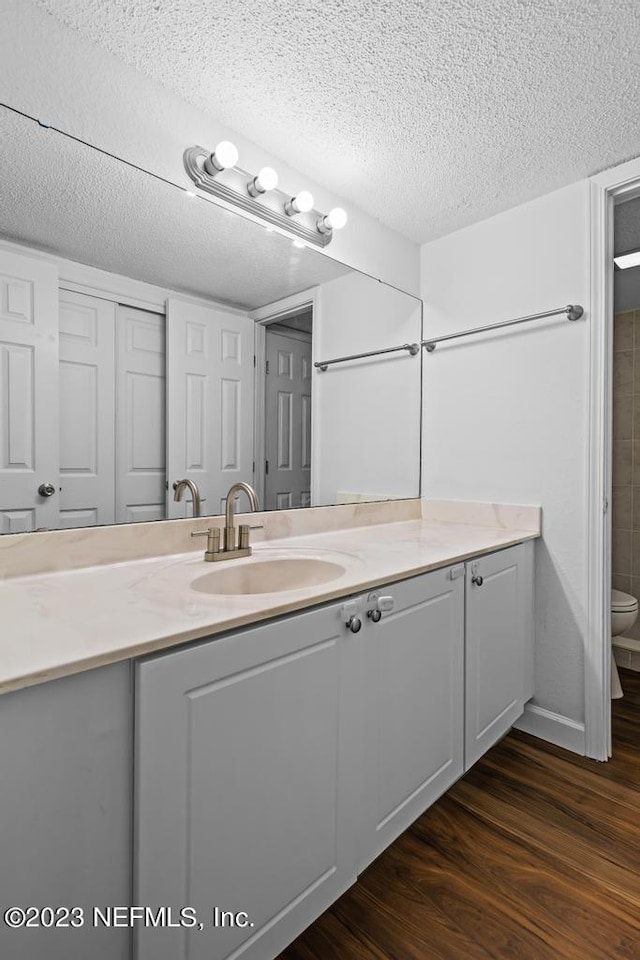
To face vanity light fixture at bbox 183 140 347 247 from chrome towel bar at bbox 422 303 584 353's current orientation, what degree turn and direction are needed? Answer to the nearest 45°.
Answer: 0° — it already faces it

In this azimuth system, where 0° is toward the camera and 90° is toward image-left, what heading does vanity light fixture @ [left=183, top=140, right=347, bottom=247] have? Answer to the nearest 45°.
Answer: approximately 315°

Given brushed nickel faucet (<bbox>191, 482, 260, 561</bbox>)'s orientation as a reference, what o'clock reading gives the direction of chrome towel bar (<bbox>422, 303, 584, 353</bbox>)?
The chrome towel bar is roughly at 10 o'clock from the brushed nickel faucet.

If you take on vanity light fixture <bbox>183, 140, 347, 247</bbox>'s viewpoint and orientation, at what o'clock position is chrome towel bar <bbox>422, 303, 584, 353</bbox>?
The chrome towel bar is roughly at 10 o'clock from the vanity light fixture.

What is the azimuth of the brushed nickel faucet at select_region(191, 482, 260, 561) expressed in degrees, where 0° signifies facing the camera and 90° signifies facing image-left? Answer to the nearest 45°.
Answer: approximately 315°

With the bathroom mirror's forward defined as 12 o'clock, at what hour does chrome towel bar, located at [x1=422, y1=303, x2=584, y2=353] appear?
The chrome towel bar is roughly at 10 o'clock from the bathroom mirror.

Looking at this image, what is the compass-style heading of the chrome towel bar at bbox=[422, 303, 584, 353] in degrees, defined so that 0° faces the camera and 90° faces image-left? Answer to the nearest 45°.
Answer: approximately 45°
